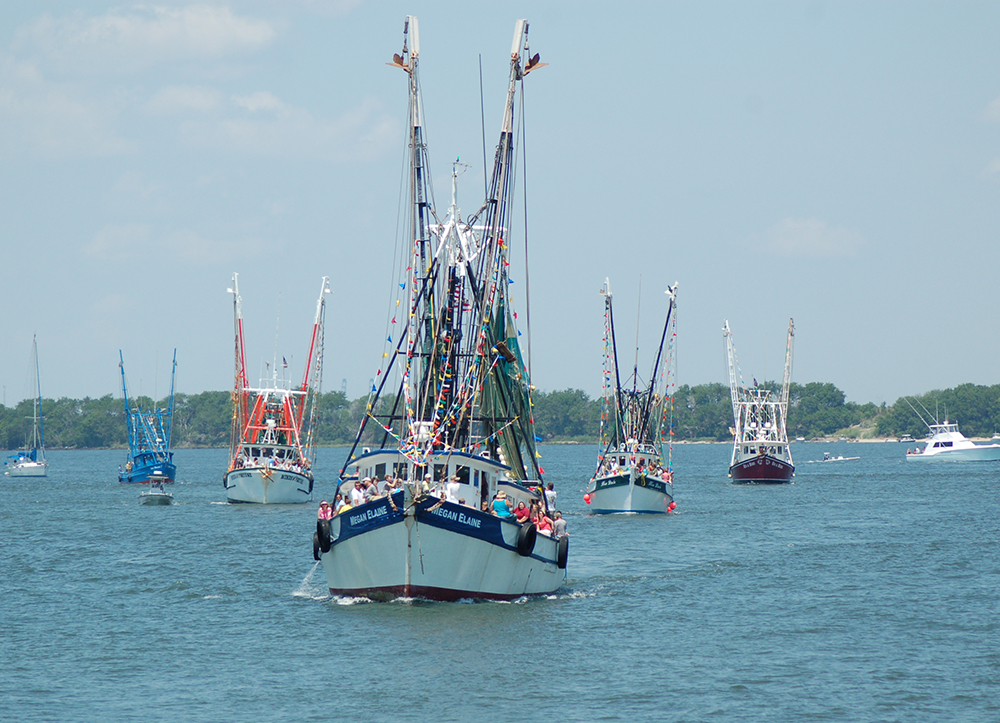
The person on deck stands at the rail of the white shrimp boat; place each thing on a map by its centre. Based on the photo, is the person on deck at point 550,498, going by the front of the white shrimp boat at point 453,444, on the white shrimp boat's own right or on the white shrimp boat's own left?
on the white shrimp boat's own left

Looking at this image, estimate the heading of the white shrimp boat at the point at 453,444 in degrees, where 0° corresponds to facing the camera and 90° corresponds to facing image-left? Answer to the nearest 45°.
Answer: approximately 0°

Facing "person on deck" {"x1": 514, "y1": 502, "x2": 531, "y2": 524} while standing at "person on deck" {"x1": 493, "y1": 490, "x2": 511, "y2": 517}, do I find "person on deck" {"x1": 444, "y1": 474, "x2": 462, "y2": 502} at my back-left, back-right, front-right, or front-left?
back-left

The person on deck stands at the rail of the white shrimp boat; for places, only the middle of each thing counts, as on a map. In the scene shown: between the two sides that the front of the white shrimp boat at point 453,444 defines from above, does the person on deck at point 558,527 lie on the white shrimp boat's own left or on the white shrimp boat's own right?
on the white shrimp boat's own left
